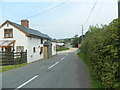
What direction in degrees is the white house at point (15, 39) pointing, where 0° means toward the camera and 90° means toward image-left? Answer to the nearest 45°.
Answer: approximately 315°
